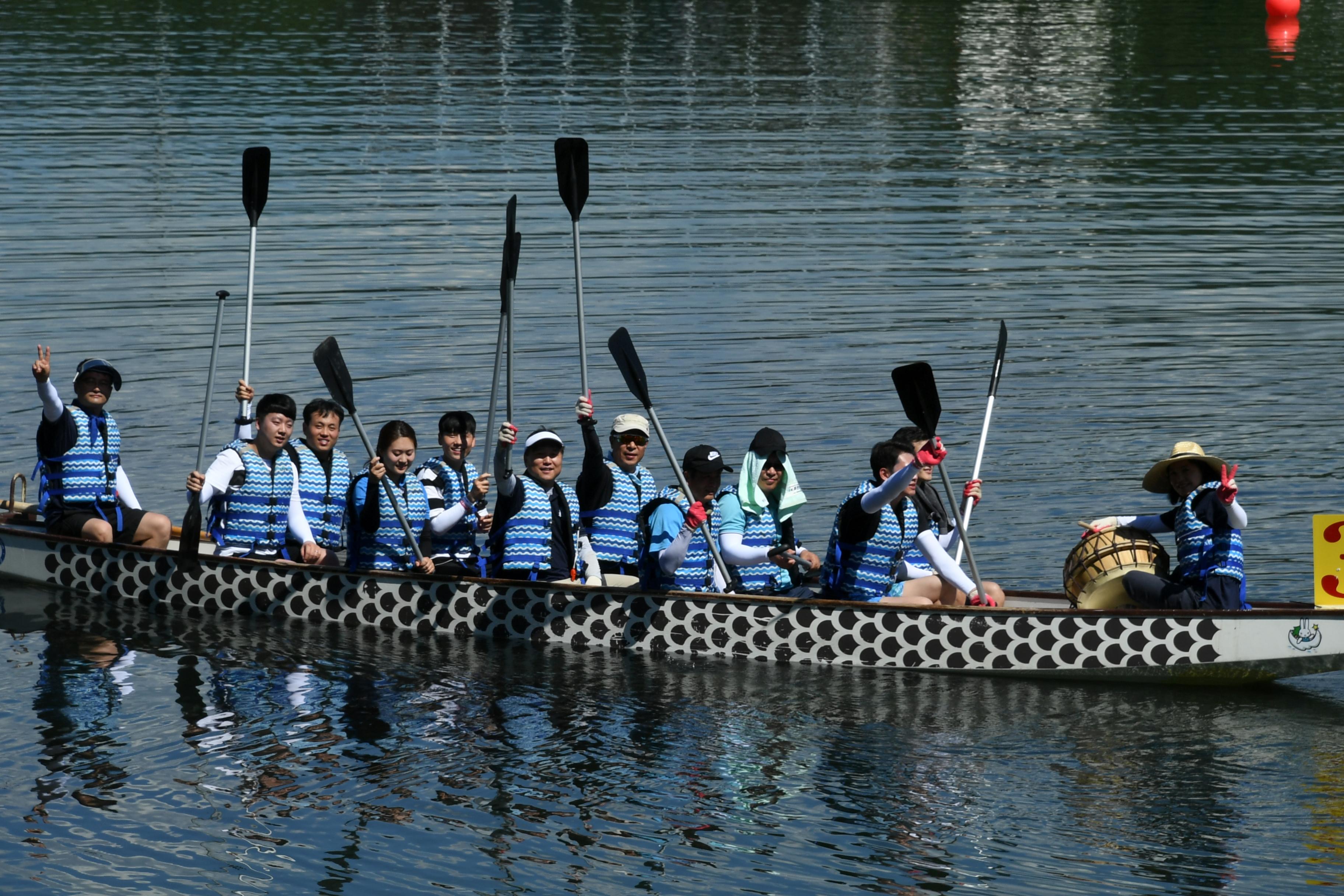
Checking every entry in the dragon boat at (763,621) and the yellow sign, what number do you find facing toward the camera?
1

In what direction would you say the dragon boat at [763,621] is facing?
to the viewer's right

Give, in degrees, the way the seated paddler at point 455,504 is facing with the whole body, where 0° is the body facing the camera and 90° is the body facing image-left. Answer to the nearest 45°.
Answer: approximately 315°

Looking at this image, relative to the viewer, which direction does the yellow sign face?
toward the camera

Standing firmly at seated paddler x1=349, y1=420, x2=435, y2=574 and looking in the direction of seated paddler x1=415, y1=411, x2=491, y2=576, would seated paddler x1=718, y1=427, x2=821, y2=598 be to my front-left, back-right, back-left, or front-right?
front-right

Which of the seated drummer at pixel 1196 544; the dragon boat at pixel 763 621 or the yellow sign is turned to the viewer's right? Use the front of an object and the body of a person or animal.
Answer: the dragon boat

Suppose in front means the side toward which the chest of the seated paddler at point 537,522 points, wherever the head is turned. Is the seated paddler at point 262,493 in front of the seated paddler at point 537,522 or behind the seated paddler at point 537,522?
behind

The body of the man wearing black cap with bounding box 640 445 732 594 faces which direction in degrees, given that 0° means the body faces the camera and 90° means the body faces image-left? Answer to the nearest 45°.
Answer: approximately 315°

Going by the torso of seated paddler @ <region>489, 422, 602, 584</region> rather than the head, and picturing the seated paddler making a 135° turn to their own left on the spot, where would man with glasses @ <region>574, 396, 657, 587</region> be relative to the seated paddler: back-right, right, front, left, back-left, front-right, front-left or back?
right

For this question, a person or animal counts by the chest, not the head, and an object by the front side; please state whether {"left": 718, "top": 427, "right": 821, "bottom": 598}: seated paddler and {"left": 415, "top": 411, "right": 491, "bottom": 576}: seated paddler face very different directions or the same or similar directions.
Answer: same or similar directions

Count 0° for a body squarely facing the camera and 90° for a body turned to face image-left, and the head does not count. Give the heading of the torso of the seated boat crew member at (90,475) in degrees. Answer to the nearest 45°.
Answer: approximately 315°

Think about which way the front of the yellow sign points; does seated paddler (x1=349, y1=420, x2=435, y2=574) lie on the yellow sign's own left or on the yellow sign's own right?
on the yellow sign's own right

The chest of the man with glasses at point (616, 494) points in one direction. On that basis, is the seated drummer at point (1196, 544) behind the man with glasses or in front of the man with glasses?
in front

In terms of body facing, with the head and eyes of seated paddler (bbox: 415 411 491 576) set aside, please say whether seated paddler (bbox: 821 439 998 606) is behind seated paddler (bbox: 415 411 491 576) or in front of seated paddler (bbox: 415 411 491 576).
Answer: in front

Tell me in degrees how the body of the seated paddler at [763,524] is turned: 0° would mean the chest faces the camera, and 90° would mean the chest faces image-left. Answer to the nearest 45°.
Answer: approximately 315°

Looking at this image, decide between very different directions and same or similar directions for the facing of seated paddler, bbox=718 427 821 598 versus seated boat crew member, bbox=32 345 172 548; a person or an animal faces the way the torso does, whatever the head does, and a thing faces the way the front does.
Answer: same or similar directions

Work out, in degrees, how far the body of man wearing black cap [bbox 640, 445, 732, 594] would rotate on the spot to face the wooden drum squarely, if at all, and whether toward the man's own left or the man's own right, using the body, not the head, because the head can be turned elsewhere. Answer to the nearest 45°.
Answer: approximately 45° to the man's own left
